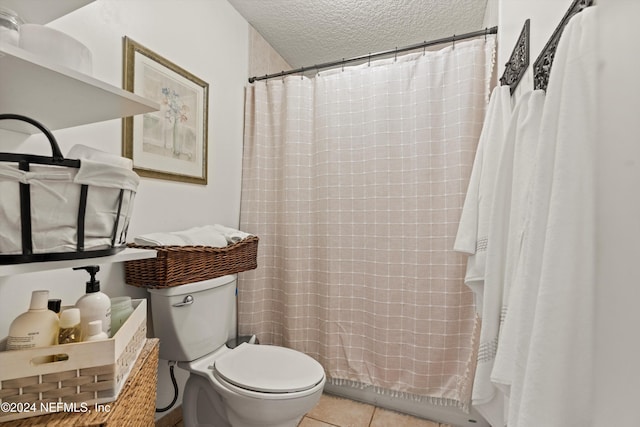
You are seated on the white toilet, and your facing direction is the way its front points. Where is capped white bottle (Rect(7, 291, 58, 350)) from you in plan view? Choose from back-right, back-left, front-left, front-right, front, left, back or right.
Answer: right

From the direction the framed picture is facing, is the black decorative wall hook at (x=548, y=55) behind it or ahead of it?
ahead

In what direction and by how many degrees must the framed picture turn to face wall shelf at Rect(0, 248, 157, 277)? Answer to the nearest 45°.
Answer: approximately 45° to its right

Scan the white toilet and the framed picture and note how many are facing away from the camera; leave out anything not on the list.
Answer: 0

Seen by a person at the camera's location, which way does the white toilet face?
facing the viewer and to the right of the viewer

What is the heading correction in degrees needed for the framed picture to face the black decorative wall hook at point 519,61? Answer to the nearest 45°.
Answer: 0° — it already faces it

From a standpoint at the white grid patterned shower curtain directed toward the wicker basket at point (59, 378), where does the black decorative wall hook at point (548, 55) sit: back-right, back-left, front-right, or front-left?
front-left
